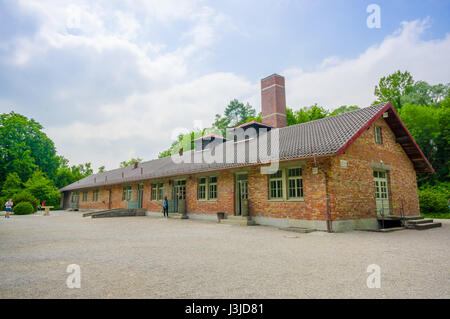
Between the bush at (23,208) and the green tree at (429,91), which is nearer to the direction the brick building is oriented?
the bush

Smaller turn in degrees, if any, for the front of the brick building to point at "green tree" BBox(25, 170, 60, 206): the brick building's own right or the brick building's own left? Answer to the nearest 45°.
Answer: approximately 90° to the brick building's own right

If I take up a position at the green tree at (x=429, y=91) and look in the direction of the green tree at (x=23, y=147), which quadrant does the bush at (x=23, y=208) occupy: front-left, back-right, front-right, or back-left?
front-left

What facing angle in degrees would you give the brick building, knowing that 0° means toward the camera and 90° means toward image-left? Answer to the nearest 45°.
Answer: approximately 45°

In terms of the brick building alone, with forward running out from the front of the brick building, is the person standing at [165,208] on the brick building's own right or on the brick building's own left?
on the brick building's own right

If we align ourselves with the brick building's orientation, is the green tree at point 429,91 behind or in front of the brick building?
behind

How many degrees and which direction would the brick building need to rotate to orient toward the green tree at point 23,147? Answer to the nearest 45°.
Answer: approximately 90° to its right

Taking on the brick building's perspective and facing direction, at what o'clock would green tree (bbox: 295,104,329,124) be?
The green tree is roughly at 5 o'clock from the brick building.

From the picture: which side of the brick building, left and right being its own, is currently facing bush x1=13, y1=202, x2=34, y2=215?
right

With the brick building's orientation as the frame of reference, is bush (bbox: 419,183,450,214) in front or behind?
behind

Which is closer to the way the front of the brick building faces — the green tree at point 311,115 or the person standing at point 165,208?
the person standing

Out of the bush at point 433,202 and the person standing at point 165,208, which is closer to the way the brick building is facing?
the person standing

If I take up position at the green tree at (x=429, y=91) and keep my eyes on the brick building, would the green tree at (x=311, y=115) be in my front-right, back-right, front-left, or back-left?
front-right
